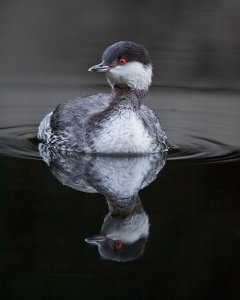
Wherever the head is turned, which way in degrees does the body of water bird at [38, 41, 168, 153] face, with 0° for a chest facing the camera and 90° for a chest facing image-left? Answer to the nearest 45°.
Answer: approximately 315°
